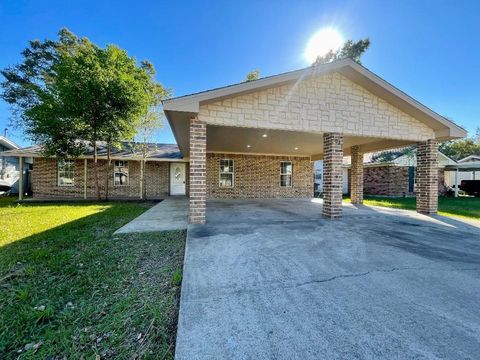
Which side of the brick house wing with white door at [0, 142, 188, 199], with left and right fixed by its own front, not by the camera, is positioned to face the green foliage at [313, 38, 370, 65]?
left

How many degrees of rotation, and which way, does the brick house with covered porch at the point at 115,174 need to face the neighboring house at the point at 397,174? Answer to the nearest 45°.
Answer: approximately 45° to its left

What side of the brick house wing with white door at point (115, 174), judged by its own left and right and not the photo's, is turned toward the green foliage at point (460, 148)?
left

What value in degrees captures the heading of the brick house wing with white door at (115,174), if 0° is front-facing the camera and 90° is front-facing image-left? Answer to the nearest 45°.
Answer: approximately 0°

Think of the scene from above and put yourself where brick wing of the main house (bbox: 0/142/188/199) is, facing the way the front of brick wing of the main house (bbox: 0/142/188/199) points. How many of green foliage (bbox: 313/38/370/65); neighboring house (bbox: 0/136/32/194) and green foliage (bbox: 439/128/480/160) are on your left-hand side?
2
